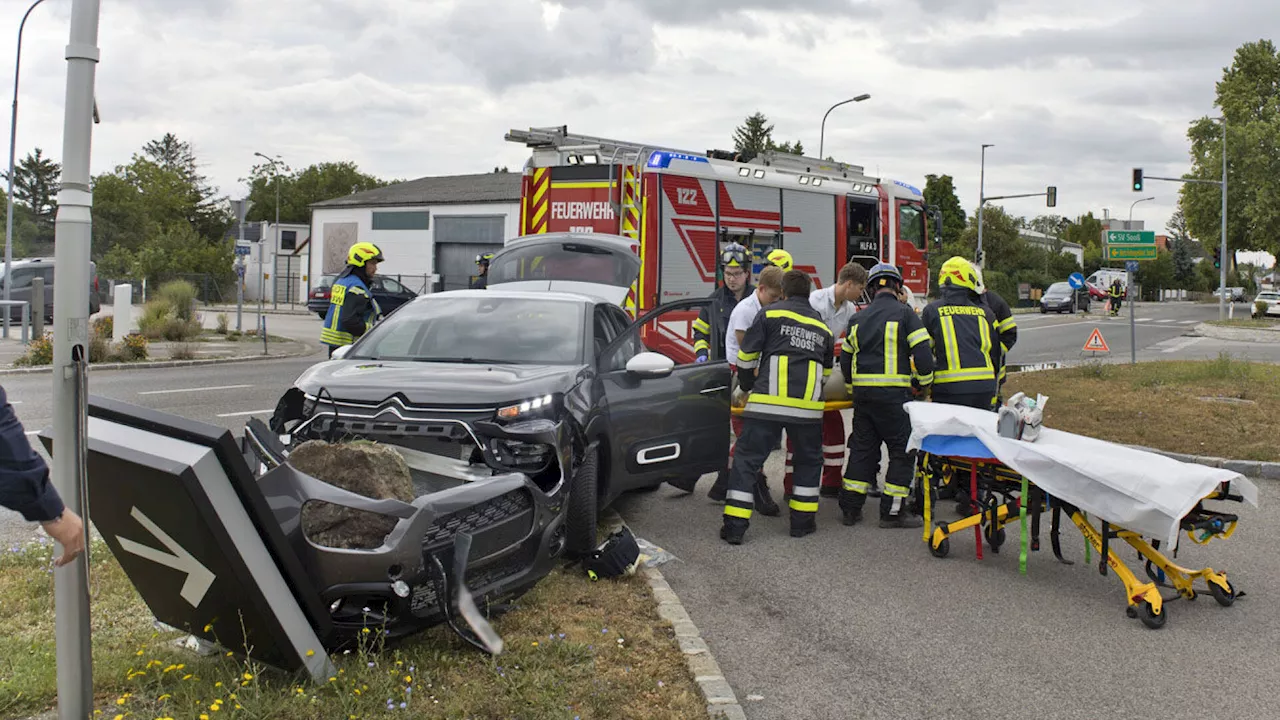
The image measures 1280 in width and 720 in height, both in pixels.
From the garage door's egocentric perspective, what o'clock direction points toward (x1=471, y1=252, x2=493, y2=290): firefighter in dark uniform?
The firefighter in dark uniform is roughly at 12 o'clock from the garage door.

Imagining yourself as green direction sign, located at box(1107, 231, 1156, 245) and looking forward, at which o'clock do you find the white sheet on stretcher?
The white sheet on stretcher is roughly at 12 o'clock from the green direction sign.

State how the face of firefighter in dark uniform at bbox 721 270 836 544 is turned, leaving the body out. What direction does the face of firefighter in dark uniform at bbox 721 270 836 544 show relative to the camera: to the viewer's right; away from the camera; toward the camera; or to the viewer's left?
away from the camera

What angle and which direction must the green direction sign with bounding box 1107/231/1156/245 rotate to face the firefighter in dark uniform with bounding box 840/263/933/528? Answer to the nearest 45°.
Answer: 0° — it already faces them

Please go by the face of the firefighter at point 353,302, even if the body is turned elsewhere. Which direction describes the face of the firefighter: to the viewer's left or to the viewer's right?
to the viewer's right

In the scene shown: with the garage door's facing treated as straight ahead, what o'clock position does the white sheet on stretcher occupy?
The white sheet on stretcher is roughly at 12 o'clock from the garage door.

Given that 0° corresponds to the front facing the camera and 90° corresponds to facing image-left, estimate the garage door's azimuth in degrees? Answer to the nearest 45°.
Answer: approximately 0°
